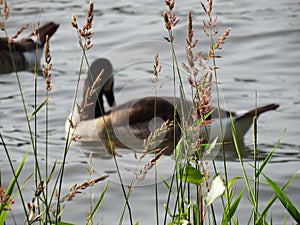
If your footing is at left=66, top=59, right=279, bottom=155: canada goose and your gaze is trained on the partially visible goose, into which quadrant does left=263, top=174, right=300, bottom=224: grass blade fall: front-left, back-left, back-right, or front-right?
back-left

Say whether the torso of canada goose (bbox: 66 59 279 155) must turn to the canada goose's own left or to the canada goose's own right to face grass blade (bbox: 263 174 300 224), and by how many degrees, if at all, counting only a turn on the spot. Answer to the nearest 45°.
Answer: approximately 90° to the canada goose's own left

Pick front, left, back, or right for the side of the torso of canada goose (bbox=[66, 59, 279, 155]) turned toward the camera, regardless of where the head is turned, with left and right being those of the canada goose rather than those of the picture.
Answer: left

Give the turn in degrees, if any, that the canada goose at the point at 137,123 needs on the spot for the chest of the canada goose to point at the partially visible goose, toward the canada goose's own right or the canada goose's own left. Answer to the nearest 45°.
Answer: approximately 45° to the canada goose's own right

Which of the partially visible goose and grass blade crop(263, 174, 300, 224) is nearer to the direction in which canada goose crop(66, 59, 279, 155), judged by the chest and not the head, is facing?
the partially visible goose

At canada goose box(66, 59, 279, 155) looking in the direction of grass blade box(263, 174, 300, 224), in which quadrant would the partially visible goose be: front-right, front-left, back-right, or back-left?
back-right
